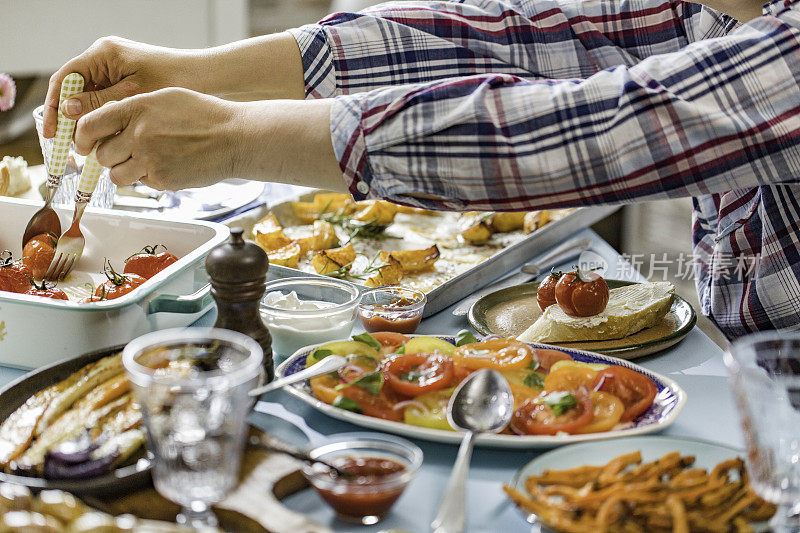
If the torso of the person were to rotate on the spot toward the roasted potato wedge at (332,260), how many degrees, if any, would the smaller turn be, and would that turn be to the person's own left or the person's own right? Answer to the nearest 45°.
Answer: approximately 45° to the person's own right

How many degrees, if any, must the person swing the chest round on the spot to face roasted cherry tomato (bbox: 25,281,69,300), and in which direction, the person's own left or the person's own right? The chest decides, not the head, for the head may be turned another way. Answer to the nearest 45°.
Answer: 0° — they already face it

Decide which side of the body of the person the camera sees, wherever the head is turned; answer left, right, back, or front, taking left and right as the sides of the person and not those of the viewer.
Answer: left

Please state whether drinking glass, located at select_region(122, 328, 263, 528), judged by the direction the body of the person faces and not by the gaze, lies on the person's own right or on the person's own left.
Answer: on the person's own left

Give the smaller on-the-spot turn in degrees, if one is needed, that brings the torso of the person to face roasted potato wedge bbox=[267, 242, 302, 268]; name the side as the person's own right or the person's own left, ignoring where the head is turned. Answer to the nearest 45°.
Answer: approximately 45° to the person's own right
